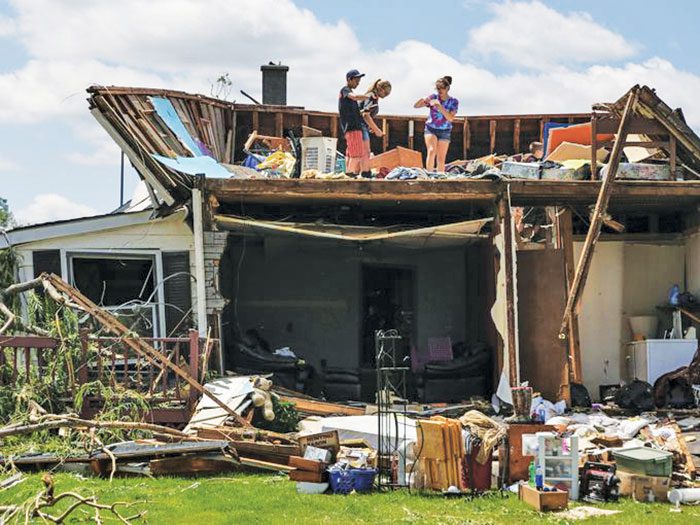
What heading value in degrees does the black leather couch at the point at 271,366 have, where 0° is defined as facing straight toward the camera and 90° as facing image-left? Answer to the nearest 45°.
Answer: approximately 315°

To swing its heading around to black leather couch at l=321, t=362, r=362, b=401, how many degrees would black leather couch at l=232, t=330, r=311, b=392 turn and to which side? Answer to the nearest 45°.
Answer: approximately 90° to its left

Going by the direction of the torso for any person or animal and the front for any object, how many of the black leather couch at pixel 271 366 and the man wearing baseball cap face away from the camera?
0

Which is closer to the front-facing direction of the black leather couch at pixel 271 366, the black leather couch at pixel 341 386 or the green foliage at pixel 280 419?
the green foliage

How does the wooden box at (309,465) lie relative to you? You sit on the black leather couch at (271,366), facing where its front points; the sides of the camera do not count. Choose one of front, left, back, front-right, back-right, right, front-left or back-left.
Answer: front-right

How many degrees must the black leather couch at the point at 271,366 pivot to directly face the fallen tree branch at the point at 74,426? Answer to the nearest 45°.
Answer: approximately 45° to its right

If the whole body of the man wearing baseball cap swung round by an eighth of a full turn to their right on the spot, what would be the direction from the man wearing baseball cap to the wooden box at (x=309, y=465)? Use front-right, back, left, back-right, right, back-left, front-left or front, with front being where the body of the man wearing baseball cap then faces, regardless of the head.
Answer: front-right

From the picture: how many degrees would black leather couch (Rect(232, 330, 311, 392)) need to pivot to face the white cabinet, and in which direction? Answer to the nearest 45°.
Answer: approximately 45° to its left

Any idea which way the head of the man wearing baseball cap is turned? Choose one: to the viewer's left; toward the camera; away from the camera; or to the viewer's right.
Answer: to the viewer's right

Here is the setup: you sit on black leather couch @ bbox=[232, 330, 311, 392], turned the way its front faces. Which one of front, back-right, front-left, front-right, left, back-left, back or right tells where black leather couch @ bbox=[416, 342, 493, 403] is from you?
front-left

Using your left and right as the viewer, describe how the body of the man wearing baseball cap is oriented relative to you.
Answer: facing to the right of the viewer
